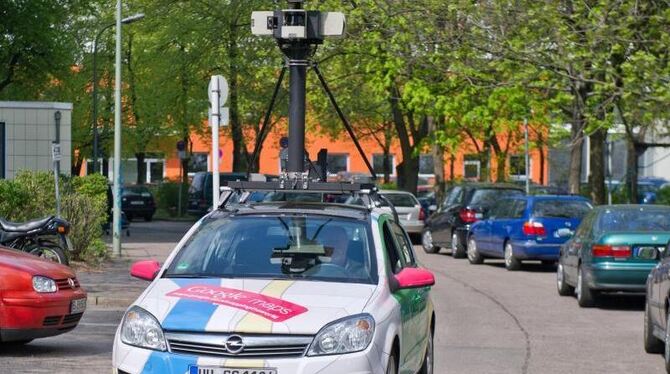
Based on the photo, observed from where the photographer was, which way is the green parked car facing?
facing away from the viewer

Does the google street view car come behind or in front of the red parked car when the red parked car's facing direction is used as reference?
in front

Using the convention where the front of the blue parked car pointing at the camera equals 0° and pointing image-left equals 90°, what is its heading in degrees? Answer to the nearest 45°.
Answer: approximately 135°

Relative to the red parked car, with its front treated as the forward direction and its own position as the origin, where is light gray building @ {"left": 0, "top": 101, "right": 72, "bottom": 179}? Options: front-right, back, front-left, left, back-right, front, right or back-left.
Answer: back-left

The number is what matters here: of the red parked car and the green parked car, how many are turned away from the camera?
1

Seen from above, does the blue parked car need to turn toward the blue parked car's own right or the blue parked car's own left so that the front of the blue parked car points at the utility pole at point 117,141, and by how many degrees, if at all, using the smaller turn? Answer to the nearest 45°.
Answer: approximately 45° to the blue parked car's own left

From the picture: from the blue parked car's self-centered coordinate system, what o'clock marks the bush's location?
The bush is roughly at 10 o'clock from the blue parked car.

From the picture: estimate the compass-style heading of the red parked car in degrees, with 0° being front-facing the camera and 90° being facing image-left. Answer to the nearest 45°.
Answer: approximately 315°

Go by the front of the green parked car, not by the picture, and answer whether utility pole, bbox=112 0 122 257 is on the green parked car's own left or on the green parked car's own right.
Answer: on the green parked car's own left

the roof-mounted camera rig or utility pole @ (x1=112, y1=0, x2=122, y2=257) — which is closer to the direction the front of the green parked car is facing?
the utility pole

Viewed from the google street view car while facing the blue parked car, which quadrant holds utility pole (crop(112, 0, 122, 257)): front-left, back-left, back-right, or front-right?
front-left

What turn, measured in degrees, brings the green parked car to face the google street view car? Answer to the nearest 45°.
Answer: approximately 180°

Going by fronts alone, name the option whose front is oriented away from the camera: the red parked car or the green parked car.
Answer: the green parked car

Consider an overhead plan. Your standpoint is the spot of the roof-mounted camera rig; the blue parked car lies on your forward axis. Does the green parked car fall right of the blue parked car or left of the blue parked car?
right
